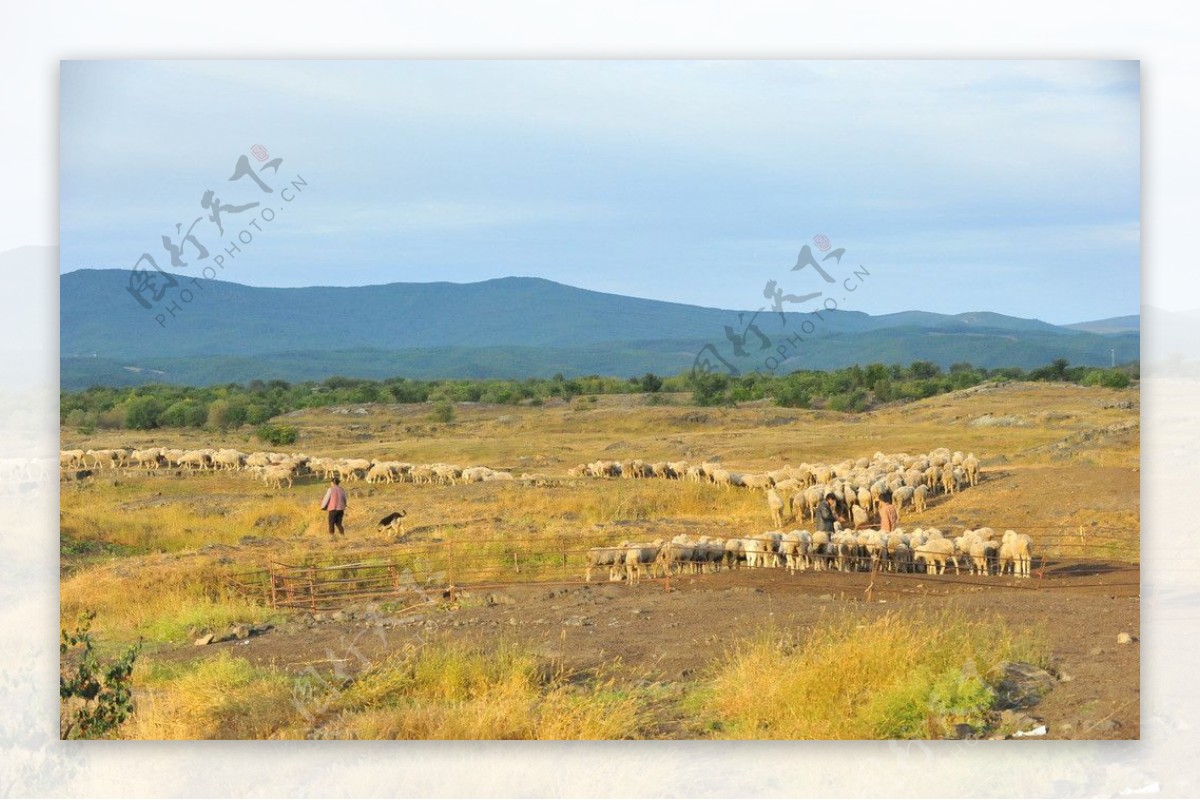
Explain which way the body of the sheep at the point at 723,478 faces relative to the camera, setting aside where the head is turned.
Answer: to the viewer's right

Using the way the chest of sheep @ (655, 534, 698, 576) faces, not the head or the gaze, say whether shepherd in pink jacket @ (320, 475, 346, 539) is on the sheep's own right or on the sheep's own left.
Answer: on the sheep's own right

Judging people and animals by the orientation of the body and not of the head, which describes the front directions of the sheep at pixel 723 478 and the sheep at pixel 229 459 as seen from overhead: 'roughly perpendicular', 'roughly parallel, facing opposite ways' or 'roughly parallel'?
roughly parallel

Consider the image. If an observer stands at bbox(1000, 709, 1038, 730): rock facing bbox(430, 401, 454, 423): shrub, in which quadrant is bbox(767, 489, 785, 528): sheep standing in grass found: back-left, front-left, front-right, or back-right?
front-right

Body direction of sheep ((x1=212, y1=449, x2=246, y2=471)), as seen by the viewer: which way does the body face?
to the viewer's right

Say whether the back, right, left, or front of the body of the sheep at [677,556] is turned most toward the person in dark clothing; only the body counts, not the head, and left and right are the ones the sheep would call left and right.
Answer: back

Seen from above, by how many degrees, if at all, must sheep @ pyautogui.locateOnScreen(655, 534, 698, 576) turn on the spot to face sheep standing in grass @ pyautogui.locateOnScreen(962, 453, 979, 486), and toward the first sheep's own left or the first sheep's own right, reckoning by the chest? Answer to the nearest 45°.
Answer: approximately 180°

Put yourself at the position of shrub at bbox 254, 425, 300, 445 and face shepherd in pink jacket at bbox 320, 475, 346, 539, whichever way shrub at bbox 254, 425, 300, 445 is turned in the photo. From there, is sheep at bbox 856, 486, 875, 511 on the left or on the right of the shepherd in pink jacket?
left

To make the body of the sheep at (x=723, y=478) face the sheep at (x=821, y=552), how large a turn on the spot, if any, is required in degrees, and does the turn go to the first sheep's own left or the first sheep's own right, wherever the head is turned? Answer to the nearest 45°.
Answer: approximately 90° to the first sheep's own right

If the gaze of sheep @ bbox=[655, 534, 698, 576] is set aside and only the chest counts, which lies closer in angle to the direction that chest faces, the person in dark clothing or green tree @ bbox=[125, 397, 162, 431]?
the green tree
